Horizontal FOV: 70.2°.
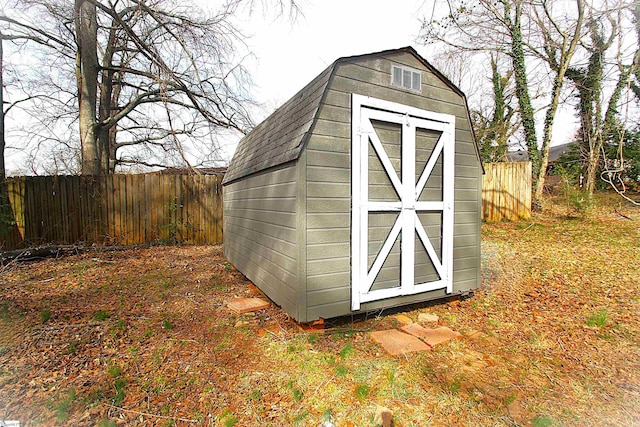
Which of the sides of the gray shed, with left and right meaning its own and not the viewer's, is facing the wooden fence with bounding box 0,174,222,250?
back

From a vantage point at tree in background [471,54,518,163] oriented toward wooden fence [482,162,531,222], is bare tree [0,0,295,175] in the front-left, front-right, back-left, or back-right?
front-right

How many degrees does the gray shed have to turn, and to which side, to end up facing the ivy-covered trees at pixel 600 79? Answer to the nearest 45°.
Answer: approximately 90° to its left

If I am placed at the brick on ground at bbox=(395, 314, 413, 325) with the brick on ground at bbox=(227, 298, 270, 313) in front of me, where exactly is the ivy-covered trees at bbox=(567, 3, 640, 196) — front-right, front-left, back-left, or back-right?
back-right

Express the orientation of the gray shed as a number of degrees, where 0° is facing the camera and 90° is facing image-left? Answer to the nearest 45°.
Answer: approximately 315°

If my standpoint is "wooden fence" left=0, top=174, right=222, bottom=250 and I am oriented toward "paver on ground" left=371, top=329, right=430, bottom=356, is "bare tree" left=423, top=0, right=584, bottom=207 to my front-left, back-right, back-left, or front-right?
front-left

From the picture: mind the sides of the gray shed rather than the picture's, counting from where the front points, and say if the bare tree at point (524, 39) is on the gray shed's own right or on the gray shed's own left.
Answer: on the gray shed's own left

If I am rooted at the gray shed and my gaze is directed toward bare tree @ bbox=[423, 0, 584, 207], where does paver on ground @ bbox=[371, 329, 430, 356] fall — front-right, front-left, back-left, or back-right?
back-right

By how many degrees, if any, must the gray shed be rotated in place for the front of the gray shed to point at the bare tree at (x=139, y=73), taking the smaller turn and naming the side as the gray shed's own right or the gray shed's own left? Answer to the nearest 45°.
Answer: approximately 180°
